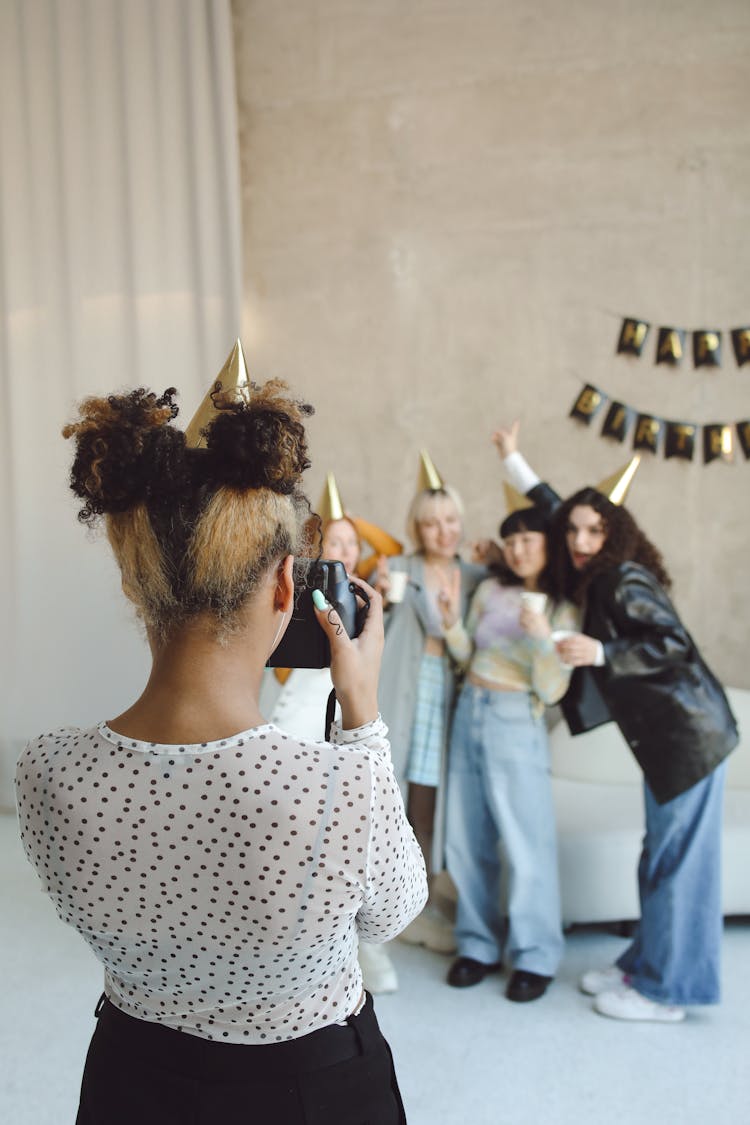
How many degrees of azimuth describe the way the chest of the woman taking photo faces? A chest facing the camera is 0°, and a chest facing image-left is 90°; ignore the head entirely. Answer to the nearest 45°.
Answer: approximately 180°

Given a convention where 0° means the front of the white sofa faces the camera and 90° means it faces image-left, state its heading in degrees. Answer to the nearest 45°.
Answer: approximately 0°

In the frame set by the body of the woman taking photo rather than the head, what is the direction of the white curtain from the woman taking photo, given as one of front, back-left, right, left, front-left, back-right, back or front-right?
front

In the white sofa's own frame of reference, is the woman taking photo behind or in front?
in front

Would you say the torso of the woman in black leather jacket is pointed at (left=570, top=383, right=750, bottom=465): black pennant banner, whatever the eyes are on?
no

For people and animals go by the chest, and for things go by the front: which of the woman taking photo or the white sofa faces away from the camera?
the woman taking photo

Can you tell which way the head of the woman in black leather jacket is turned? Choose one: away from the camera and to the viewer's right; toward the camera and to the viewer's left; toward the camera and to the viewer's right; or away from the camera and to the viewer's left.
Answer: toward the camera and to the viewer's left

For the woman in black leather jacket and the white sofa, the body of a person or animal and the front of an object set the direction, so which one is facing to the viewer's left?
the woman in black leather jacket
